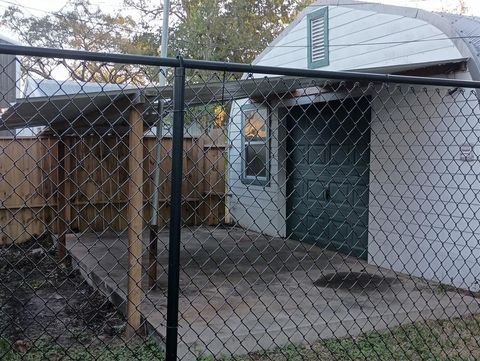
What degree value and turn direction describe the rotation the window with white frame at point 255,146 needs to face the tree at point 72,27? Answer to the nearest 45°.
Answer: approximately 90° to its right

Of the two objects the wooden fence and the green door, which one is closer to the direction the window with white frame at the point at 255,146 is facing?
the wooden fence

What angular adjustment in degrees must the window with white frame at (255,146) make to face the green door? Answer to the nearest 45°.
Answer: approximately 90° to its left

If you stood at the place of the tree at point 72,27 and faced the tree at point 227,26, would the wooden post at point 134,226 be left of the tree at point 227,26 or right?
right

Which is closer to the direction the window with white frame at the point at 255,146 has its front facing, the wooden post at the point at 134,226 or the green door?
the wooden post

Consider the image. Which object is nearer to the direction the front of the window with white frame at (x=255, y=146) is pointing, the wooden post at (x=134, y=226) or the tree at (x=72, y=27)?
the wooden post

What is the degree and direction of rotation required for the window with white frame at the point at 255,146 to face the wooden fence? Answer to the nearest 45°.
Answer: approximately 45° to its right

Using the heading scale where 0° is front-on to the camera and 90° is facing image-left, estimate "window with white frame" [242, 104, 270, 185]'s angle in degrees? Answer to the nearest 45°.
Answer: approximately 45°

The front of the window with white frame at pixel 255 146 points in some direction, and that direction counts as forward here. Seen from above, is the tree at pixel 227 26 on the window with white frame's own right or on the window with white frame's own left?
on the window with white frame's own right

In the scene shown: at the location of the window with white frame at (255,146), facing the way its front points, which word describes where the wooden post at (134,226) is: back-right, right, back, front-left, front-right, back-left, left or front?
front-left

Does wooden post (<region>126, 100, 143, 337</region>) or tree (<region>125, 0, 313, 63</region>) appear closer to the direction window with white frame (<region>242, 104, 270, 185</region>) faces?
the wooden post
